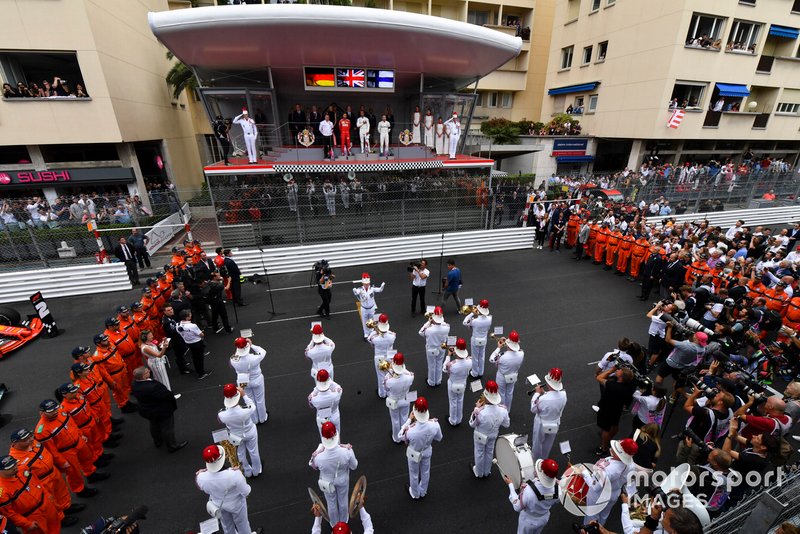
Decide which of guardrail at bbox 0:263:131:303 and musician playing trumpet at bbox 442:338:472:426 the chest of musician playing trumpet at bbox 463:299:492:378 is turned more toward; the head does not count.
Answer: the guardrail

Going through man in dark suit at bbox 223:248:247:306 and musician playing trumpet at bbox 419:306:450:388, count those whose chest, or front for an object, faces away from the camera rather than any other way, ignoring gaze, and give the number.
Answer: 1

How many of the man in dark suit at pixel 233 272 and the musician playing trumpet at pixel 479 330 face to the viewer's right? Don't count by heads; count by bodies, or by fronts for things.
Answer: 1

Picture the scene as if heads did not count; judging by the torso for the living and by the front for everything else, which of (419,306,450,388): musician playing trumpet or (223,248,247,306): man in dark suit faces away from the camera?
the musician playing trumpet

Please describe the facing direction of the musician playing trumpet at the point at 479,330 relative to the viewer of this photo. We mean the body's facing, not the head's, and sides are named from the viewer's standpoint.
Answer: facing away from the viewer and to the left of the viewer

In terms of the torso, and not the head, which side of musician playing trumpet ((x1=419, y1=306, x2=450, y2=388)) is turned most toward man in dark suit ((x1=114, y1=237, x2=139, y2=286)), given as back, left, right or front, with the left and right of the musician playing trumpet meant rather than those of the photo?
left

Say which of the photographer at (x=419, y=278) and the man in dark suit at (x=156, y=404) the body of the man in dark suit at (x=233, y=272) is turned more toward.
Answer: the photographer

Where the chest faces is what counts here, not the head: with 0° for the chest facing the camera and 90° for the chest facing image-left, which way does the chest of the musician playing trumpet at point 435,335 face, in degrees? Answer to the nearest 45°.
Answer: approximately 180°

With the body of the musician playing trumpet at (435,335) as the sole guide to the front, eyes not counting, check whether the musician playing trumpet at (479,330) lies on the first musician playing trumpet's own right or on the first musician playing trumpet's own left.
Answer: on the first musician playing trumpet's own right

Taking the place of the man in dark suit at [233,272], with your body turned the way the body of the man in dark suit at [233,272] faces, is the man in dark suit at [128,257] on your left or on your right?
on your left
